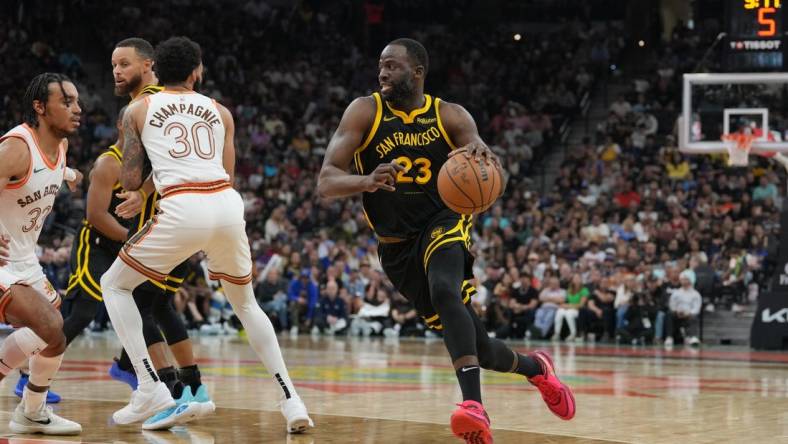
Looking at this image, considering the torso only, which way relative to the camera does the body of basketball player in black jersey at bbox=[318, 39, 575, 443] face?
toward the camera

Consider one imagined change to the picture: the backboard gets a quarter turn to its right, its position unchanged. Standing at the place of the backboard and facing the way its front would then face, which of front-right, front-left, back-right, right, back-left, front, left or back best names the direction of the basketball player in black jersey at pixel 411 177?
left

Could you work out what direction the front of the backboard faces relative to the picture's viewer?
facing the viewer

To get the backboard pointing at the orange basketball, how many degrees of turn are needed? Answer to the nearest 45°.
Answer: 0° — it already faces it

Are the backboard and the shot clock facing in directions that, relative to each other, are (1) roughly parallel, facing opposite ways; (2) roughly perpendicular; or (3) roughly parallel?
roughly parallel

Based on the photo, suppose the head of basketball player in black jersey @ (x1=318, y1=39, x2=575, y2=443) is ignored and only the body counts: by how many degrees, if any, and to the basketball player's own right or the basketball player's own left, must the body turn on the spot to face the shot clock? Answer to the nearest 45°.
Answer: approximately 135° to the basketball player's own left

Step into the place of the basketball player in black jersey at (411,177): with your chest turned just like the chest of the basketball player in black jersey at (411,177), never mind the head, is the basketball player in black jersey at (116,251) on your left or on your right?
on your right
